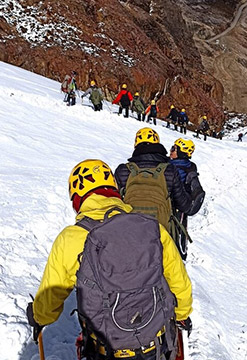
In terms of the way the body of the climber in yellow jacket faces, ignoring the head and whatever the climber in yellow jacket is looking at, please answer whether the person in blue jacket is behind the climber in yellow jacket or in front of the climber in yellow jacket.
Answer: in front

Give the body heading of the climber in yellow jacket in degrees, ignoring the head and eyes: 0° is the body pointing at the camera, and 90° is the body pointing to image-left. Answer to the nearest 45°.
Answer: approximately 180°
